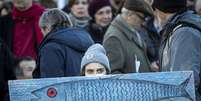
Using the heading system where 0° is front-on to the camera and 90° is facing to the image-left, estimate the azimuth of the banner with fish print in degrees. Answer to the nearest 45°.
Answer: approximately 0°

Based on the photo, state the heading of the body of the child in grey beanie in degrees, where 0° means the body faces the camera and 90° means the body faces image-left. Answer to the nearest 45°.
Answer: approximately 0°

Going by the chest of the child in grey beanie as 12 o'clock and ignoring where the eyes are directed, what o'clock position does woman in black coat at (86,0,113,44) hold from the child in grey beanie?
The woman in black coat is roughly at 6 o'clock from the child in grey beanie.

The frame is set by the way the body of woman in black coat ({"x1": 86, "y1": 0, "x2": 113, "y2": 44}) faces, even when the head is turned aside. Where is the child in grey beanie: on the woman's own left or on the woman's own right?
on the woman's own right

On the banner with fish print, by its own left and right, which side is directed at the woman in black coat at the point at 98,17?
back

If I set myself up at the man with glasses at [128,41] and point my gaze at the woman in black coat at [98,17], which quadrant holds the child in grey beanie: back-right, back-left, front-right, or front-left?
back-left
